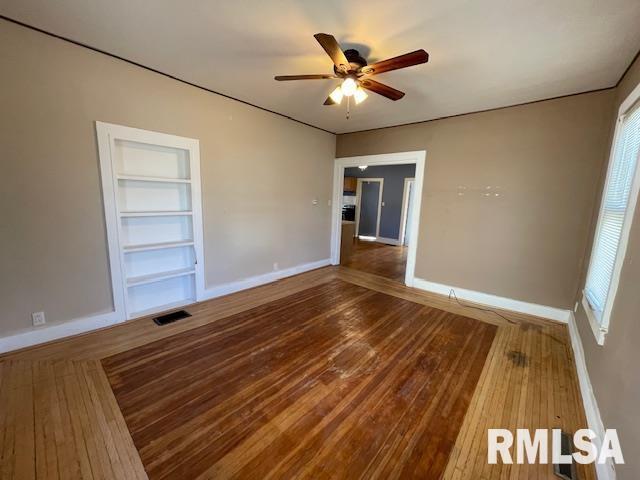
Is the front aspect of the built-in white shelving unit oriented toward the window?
yes

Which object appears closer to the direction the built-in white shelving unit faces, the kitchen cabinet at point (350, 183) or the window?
the window

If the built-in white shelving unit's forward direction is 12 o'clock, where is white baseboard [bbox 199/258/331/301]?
The white baseboard is roughly at 10 o'clock from the built-in white shelving unit.

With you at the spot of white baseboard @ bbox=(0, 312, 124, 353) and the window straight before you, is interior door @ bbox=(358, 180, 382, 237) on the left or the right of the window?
left

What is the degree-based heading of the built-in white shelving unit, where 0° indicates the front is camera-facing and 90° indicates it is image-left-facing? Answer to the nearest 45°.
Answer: approximately 315°

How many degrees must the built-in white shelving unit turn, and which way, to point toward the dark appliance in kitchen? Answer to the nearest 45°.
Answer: approximately 90° to its left

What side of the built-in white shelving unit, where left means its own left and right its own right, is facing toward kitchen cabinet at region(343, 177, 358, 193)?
left
